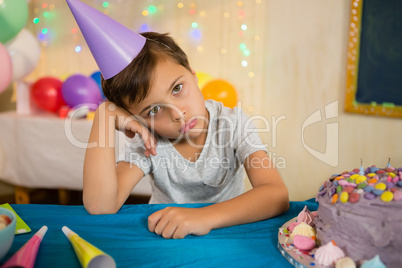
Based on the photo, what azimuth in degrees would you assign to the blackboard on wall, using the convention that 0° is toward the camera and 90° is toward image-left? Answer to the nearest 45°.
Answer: approximately 0°

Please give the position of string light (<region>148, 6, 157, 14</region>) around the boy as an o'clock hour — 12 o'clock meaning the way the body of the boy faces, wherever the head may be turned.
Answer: The string light is roughly at 6 o'clock from the boy.

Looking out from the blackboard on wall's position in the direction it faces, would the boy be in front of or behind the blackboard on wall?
in front

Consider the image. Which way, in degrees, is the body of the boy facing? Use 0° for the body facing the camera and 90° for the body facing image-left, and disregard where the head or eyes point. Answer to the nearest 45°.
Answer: approximately 0°

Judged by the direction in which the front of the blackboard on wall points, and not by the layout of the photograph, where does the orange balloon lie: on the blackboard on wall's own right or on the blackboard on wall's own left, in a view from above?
on the blackboard on wall's own right

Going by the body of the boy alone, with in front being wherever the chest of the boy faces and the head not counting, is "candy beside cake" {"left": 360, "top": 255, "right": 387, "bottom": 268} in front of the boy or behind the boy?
in front

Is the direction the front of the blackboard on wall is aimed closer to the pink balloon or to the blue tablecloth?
the blue tablecloth

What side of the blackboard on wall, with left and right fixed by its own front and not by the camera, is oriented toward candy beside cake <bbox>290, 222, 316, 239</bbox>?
front

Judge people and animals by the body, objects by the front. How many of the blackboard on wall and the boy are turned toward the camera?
2

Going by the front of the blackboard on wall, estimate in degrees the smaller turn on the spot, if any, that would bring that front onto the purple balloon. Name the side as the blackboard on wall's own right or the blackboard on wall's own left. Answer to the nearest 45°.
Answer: approximately 90° to the blackboard on wall's own right

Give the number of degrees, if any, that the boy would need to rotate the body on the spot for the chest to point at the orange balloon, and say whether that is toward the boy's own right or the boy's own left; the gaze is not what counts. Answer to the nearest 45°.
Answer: approximately 180°

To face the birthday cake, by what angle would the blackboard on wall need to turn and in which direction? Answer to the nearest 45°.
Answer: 0° — it already faces it
